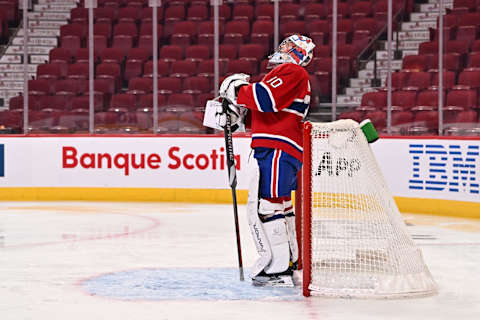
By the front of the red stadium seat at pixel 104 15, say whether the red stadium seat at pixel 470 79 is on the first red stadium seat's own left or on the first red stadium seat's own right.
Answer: on the first red stadium seat's own left

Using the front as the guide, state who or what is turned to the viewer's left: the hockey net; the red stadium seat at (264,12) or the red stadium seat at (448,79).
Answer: the hockey net

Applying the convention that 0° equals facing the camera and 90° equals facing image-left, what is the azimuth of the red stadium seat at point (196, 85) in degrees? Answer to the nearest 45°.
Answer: approximately 0°

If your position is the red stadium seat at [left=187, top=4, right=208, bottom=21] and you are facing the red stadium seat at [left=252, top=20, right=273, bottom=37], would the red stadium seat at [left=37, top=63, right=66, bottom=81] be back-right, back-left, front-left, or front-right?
back-right

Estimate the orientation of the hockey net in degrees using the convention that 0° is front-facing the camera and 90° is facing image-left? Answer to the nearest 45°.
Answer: approximately 90°

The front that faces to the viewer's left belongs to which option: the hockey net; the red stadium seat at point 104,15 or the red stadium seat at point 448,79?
the hockey net

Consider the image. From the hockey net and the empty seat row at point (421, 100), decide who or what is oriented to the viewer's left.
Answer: the hockey net
